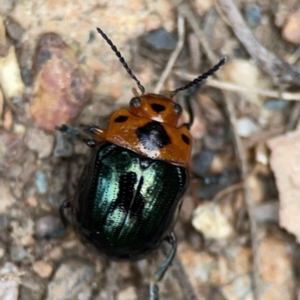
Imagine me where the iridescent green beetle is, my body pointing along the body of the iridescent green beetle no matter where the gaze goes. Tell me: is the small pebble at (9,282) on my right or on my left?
on my left

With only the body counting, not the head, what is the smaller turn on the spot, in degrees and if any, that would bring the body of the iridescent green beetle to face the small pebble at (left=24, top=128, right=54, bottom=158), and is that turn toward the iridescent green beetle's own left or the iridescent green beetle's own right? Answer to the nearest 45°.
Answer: approximately 45° to the iridescent green beetle's own left

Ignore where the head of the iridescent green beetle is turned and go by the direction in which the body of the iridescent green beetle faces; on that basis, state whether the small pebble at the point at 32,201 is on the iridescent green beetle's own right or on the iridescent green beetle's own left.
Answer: on the iridescent green beetle's own left

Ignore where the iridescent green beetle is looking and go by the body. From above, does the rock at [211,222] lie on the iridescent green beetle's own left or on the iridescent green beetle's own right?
on the iridescent green beetle's own right

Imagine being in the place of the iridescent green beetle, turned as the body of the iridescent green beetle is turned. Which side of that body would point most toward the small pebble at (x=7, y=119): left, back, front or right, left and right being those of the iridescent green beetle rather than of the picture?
left

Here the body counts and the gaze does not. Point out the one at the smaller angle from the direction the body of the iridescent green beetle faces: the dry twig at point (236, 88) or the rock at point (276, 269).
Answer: the dry twig

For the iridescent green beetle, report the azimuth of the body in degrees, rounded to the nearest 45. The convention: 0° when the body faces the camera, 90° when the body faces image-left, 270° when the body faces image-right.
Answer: approximately 180°

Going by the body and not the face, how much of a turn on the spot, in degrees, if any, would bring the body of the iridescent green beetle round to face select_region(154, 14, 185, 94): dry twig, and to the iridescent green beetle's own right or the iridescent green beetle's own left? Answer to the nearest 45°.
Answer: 0° — it already faces it

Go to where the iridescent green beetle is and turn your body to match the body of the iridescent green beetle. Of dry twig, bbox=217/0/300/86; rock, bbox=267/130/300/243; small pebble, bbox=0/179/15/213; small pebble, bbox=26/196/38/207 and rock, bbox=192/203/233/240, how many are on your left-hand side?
2

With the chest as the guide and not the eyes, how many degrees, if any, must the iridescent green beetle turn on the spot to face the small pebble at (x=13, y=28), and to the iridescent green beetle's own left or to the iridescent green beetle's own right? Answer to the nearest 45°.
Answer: approximately 45° to the iridescent green beetle's own left
